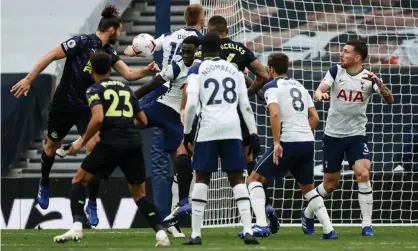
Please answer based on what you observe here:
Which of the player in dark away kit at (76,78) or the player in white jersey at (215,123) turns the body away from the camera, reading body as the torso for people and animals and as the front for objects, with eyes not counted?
the player in white jersey

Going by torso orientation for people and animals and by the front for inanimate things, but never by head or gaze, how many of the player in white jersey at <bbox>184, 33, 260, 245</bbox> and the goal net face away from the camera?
1

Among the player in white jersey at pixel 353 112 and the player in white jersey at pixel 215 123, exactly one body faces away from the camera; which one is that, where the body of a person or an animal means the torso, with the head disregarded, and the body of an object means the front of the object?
the player in white jersey at pixel 215 123

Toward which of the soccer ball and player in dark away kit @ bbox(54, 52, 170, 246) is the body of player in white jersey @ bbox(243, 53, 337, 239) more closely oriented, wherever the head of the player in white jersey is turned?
the soccer ball

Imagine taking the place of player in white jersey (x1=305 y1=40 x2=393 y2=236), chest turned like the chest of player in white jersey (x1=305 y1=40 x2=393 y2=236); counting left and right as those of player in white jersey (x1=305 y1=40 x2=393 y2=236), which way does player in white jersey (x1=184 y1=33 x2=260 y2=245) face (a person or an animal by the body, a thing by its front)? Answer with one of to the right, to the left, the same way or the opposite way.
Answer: the opposite way

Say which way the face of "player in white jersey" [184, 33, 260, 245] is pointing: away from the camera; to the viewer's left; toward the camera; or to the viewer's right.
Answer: away from the camera

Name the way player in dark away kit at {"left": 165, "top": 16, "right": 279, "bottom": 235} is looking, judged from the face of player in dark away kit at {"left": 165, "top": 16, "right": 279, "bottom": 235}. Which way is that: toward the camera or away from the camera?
away from the camera

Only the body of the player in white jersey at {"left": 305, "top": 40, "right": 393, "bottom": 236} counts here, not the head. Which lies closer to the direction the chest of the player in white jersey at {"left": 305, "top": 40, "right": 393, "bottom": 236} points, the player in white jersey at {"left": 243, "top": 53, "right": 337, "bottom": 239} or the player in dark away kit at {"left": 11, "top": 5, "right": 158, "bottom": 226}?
the player in white jersey

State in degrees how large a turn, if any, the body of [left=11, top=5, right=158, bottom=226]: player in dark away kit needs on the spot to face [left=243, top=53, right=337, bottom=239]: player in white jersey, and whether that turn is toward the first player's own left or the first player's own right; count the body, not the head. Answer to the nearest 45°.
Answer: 0° — they already face them

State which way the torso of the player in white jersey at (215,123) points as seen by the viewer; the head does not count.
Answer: away from the camera

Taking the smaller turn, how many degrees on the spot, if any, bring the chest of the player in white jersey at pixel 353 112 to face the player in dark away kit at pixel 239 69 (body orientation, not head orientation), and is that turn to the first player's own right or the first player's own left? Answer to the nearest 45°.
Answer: approximately 90° to the first player's own right

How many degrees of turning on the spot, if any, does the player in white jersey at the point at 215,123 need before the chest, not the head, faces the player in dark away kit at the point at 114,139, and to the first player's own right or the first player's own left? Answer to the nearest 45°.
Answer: approximately 90° to the first player's own left
